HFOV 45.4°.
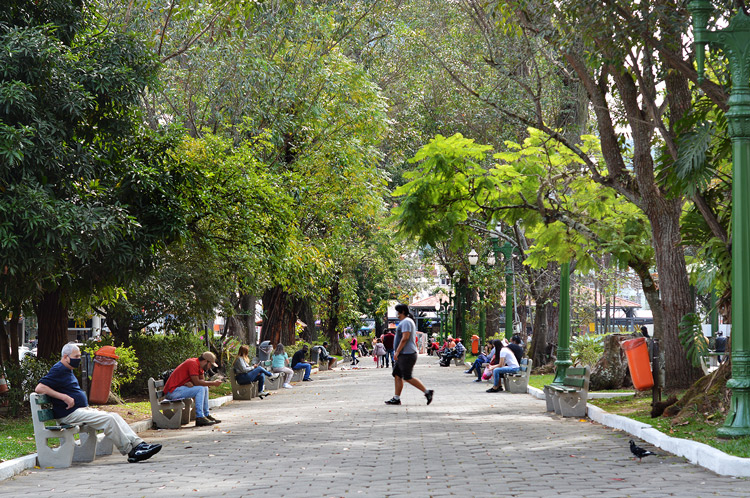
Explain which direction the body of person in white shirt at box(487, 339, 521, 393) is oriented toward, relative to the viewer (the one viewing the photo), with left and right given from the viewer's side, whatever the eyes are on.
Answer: facing to the left of the viewer

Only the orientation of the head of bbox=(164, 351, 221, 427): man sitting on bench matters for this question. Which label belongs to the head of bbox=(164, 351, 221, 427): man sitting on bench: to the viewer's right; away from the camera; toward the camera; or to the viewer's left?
to the viewer's right

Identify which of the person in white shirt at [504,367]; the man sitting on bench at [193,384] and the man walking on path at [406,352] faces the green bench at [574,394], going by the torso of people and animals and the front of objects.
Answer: the man sitting on bench

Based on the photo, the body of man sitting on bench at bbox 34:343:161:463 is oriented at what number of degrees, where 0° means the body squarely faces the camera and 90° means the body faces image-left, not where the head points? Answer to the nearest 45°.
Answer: approximately 270°

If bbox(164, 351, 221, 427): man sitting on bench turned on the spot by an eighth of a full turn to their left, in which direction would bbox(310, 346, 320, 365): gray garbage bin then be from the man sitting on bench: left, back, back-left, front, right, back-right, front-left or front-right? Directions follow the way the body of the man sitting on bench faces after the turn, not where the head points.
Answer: front-left

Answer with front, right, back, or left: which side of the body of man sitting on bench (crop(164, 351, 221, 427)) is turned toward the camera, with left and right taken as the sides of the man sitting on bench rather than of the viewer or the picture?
right

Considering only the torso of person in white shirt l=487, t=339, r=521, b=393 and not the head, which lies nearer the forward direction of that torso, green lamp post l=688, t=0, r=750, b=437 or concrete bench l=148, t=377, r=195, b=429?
the concrete bench

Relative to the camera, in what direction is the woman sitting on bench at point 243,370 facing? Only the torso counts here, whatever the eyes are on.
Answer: to the viewer's right

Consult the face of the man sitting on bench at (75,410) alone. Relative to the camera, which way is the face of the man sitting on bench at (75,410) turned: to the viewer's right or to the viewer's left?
to the viewer's right

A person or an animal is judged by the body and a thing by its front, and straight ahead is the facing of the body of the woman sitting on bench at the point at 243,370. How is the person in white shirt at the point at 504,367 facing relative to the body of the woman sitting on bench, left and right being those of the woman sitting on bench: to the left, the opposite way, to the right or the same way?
the opposite way

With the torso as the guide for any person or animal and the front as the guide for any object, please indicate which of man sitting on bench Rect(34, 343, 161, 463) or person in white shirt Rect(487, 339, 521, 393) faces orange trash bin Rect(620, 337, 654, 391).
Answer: the man sitting on bench
